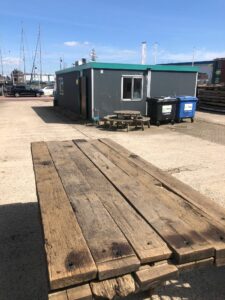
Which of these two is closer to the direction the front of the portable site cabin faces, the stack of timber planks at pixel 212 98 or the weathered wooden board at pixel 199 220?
the weathered wooden board

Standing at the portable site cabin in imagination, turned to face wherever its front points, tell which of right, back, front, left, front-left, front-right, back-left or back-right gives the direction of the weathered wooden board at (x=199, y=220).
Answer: front-left

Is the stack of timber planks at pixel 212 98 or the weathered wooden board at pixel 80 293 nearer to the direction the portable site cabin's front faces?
the weathered wooden board

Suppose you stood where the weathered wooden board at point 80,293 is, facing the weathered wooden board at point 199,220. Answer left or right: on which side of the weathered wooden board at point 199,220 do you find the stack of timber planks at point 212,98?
left

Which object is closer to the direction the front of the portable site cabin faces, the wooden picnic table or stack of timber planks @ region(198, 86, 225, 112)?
the wooden picnic table

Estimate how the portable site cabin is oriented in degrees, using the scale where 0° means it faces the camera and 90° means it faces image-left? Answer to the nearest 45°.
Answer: approximately 45°

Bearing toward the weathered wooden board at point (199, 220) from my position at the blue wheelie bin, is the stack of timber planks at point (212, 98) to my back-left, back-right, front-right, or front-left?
back-left

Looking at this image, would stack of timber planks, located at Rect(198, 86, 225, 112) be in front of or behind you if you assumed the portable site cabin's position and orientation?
behind
